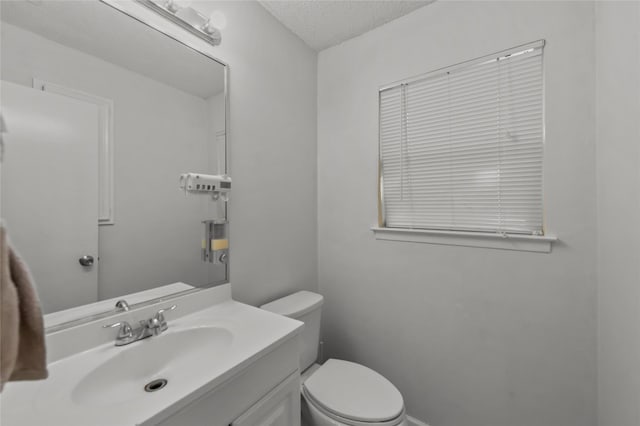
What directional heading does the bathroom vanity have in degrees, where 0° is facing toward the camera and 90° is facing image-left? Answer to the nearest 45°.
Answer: approximately 315°

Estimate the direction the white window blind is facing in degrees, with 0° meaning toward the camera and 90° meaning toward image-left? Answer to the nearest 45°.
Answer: approximately 45°

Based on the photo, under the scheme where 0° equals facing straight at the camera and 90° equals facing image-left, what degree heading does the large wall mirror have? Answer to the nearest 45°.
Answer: approximately 315°

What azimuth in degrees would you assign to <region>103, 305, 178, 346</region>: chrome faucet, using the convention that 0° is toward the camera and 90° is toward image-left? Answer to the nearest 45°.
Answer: approximately 315°
